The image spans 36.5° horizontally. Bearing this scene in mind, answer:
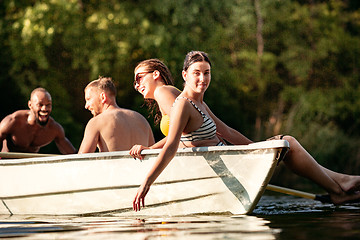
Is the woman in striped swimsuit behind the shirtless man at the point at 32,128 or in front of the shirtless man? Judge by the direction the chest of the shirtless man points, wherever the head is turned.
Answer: in front

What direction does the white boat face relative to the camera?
to the viewer's right
